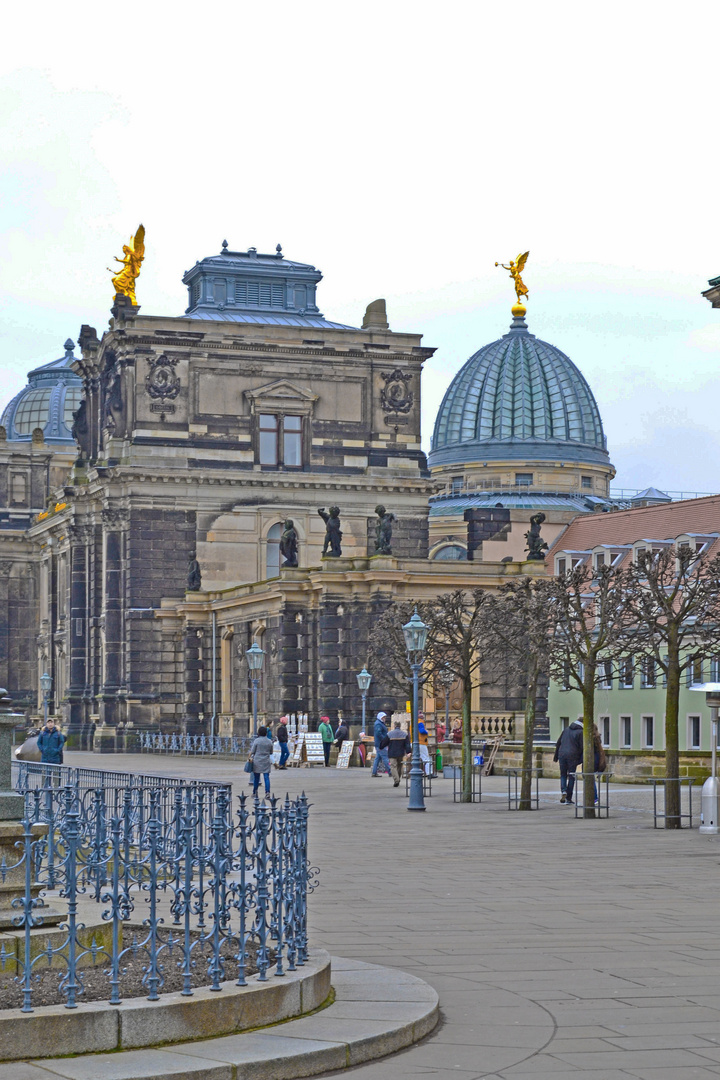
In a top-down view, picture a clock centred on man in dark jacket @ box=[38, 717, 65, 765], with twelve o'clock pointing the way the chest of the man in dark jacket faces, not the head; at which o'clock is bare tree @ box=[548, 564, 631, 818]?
The bare tree is roughly at 10 o'clock from the man in dark jacket.

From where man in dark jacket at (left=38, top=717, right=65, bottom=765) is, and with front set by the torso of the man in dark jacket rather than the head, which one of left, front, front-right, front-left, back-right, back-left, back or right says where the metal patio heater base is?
front-left

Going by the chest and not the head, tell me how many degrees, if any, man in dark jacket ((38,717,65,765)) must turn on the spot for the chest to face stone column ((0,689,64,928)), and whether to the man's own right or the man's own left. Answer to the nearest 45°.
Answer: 0° — they already face it

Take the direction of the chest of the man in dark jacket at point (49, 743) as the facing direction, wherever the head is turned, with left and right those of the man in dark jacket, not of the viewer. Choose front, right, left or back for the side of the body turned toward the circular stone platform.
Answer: front

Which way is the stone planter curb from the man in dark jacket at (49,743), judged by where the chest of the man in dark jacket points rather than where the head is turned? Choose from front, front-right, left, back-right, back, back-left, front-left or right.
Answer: front

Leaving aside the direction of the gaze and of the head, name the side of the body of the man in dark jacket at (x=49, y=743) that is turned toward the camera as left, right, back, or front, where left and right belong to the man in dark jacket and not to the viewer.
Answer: front

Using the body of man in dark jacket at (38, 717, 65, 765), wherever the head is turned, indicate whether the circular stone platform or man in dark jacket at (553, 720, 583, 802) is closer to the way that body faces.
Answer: the circular stone platform

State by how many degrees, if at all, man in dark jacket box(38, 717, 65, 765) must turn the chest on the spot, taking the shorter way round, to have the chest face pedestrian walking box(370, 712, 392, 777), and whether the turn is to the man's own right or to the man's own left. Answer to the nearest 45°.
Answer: approximately 135° to the man's own left

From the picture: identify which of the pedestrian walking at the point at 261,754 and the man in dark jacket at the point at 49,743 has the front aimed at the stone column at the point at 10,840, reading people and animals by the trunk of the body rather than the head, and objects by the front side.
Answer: the man in dark jacket
